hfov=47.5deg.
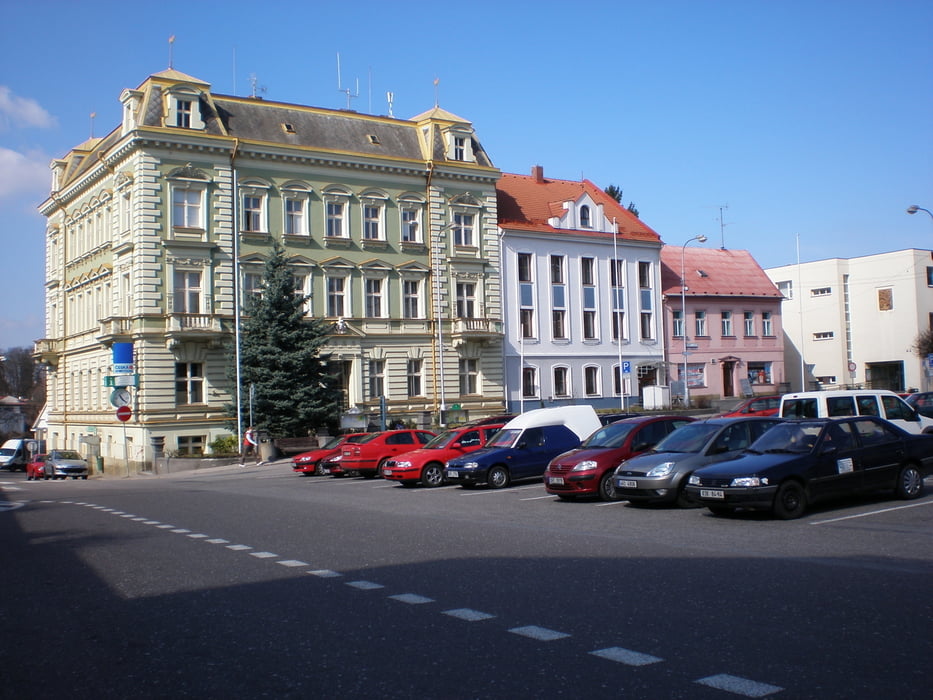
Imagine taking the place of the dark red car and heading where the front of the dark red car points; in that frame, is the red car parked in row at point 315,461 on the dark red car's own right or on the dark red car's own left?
on the dark red car's own right

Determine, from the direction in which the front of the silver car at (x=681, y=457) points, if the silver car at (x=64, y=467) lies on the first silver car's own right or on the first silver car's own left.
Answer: on the first silver car's own right

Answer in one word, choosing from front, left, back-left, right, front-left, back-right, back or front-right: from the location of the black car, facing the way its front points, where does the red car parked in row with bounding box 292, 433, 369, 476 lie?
right

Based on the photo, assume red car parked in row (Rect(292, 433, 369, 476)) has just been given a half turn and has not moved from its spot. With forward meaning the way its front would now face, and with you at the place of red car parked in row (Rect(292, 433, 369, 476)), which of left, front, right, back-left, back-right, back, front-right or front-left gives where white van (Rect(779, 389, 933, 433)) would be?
right

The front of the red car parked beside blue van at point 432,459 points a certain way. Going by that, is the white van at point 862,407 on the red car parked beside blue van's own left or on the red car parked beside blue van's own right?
on the red car parked beside blue van's own left

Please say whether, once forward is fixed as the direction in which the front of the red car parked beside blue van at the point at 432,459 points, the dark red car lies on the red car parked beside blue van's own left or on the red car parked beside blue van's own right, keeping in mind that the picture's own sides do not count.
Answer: on the red car parked beside blue van's own left

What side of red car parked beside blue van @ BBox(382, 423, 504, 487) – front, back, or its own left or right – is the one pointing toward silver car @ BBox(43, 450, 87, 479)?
right

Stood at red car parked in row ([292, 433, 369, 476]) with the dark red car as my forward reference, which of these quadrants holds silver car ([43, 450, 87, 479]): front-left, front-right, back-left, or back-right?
back-right

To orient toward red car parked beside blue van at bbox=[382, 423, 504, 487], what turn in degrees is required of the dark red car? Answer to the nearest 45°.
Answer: approximately 90° to its right

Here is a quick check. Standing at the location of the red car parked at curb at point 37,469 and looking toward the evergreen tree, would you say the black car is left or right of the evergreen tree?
right
